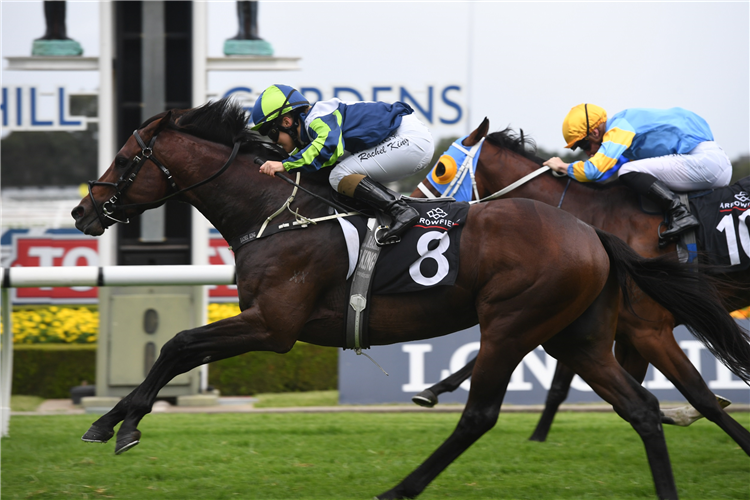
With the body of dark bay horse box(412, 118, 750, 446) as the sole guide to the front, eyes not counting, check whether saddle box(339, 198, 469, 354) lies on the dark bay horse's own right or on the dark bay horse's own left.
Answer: on the dark bay horse's own left

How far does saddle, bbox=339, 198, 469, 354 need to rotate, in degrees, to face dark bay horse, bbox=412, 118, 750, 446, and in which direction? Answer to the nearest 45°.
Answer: approximately 135° to its right

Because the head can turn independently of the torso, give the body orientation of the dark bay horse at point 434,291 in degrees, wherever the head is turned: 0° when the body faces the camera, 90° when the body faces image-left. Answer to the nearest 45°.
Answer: approximately 90°

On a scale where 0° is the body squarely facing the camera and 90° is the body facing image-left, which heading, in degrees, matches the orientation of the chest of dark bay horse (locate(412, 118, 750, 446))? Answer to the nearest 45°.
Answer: approximately 90°

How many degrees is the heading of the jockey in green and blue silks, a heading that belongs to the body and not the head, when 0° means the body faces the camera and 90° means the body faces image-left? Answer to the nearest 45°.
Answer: approximately 90°

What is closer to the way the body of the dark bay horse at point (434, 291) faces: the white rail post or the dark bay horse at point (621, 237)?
the white rail post

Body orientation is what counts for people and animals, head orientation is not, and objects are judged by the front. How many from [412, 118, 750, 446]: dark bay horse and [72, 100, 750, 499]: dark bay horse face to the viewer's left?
2

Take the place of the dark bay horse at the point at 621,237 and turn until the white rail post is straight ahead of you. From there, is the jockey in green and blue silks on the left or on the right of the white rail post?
left

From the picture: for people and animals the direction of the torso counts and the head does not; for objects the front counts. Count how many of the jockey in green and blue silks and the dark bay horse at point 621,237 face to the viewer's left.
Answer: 2

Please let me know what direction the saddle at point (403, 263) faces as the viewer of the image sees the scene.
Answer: facing to the left of the viewer

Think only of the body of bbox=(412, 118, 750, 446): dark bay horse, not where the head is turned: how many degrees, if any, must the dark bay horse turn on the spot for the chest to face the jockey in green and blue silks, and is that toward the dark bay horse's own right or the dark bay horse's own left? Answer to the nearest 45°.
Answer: approximately 45° to the dark bay horse's own left
